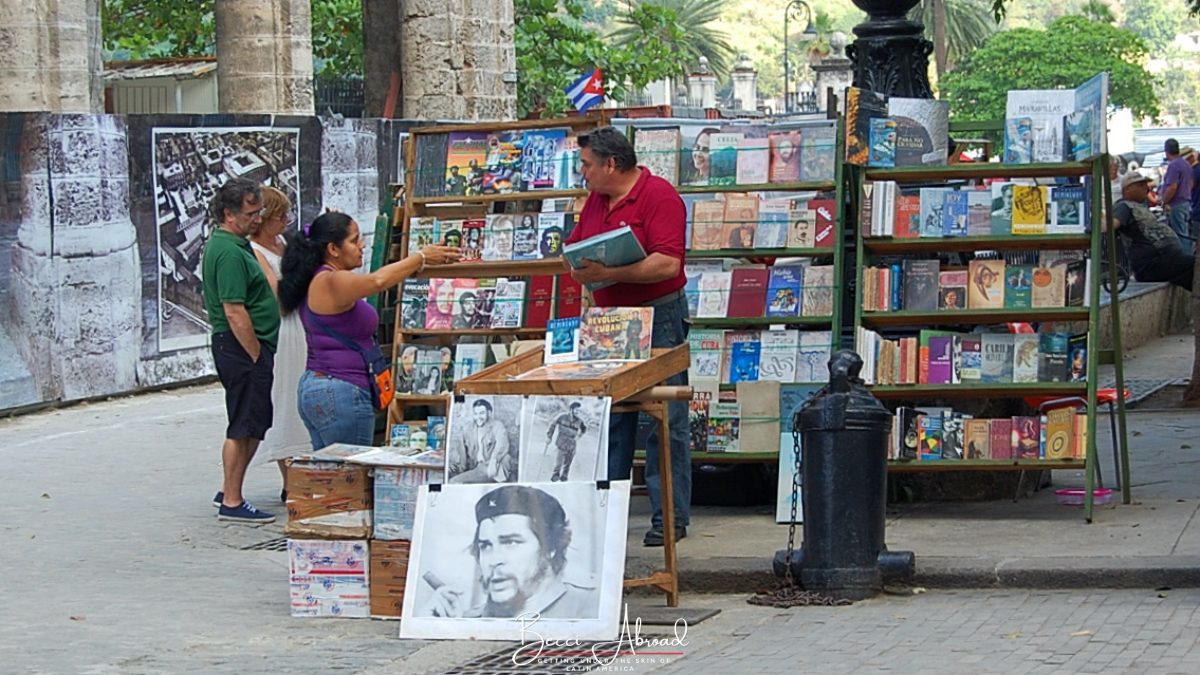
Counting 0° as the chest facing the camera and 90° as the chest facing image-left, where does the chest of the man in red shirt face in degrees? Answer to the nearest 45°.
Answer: approximately 45°

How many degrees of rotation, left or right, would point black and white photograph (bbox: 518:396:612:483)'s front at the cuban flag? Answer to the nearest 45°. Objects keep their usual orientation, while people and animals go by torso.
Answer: approximately 180°

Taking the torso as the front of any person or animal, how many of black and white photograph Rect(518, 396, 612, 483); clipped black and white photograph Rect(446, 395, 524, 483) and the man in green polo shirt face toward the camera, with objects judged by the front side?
2

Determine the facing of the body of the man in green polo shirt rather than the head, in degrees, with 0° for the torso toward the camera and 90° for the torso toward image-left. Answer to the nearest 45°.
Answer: approximately 270°

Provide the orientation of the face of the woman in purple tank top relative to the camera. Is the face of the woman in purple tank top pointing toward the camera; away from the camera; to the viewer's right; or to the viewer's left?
to the viewer's right

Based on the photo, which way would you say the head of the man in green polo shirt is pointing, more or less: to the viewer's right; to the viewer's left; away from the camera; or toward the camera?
to the viewer's right

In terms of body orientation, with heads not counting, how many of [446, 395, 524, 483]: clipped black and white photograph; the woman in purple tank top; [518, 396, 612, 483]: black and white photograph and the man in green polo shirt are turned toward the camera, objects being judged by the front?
2

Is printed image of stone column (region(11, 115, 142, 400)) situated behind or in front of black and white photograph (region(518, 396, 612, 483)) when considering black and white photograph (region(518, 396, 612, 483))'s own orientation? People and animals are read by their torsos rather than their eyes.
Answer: behind

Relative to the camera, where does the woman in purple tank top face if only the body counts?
to the viewer's right

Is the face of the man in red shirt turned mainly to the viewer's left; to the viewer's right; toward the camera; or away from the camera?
to the viewer's left
